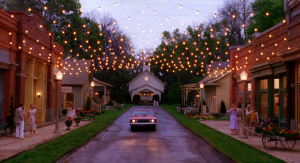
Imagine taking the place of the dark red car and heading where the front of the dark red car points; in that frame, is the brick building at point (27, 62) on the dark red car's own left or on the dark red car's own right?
on the dark red car's own right

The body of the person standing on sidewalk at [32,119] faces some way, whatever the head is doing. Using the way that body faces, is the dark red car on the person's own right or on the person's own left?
on the person's own left

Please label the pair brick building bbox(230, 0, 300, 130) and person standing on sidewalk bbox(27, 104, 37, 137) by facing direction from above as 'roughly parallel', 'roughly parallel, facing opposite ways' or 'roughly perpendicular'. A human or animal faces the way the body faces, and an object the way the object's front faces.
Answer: roughly perpendicular

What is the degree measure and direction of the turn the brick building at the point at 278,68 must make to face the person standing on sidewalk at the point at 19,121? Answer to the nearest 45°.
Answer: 0° — it already faces them

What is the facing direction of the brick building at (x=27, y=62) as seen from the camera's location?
facing the viewer and to the right of the viewer

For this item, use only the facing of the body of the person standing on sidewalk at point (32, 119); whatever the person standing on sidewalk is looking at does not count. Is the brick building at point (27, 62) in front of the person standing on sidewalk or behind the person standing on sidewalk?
behind
